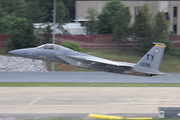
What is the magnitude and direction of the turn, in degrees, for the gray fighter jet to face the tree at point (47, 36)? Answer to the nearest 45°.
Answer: approximately 90° to its right

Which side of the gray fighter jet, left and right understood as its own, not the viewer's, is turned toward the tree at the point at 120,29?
right

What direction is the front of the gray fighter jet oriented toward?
to the viewer's left

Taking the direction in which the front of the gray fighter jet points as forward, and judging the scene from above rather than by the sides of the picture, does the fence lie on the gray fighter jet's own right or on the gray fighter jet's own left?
on the gray fighter jet's own right

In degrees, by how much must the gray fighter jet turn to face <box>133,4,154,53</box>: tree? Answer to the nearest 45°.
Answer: approximately 90° to its right

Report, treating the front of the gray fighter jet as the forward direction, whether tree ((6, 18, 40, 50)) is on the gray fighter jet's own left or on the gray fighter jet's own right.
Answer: on the gray fighter jet's own right
